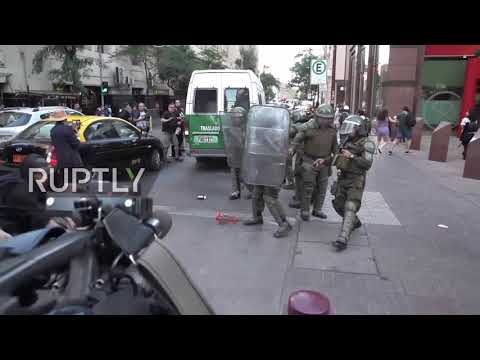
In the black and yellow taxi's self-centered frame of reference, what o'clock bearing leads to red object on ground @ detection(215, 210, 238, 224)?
The red object on ground is roughly at 2 o'clock from the black and yellow taxi.

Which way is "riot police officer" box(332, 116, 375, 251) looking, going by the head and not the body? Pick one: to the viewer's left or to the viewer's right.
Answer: to the viewer's left

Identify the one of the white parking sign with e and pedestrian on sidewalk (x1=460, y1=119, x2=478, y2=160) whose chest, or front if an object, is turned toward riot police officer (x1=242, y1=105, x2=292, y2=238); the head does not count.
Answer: the white parking sign with e

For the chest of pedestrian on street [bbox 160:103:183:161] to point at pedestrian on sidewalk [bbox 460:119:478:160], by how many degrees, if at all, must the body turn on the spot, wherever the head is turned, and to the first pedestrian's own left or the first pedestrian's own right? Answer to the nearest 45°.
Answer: approximately 45° to the first pedestrian's own left
